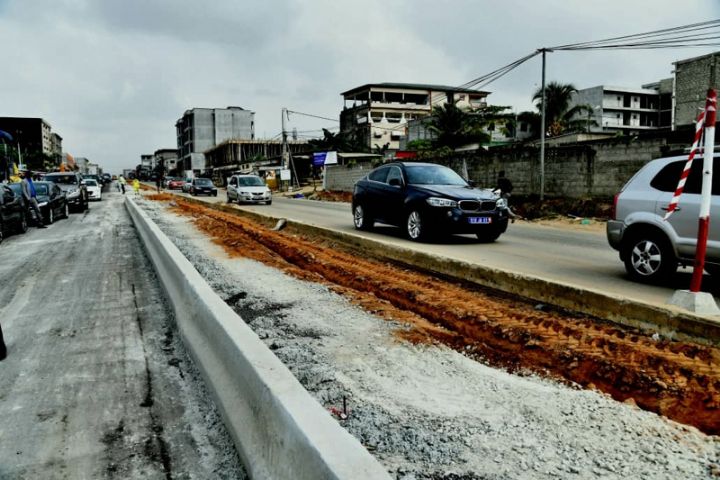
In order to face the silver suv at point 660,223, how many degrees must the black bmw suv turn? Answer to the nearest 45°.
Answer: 0° — it already faces it

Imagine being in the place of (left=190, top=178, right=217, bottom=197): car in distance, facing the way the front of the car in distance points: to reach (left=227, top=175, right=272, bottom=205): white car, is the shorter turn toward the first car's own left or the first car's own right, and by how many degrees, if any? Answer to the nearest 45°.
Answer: approximately 45° to the first car's own right

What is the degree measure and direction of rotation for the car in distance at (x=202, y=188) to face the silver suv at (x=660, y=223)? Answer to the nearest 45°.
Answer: approximately 45° to its right

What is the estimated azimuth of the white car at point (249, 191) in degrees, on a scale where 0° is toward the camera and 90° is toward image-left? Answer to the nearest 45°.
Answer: approximately 315°

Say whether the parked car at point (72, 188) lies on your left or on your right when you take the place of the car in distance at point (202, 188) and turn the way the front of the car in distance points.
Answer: on your right

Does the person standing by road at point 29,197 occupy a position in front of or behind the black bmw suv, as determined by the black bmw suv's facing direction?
behind

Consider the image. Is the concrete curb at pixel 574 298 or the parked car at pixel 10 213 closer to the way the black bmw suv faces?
the concrete curb

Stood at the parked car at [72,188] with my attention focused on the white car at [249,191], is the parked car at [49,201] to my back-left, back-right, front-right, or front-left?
back-right
